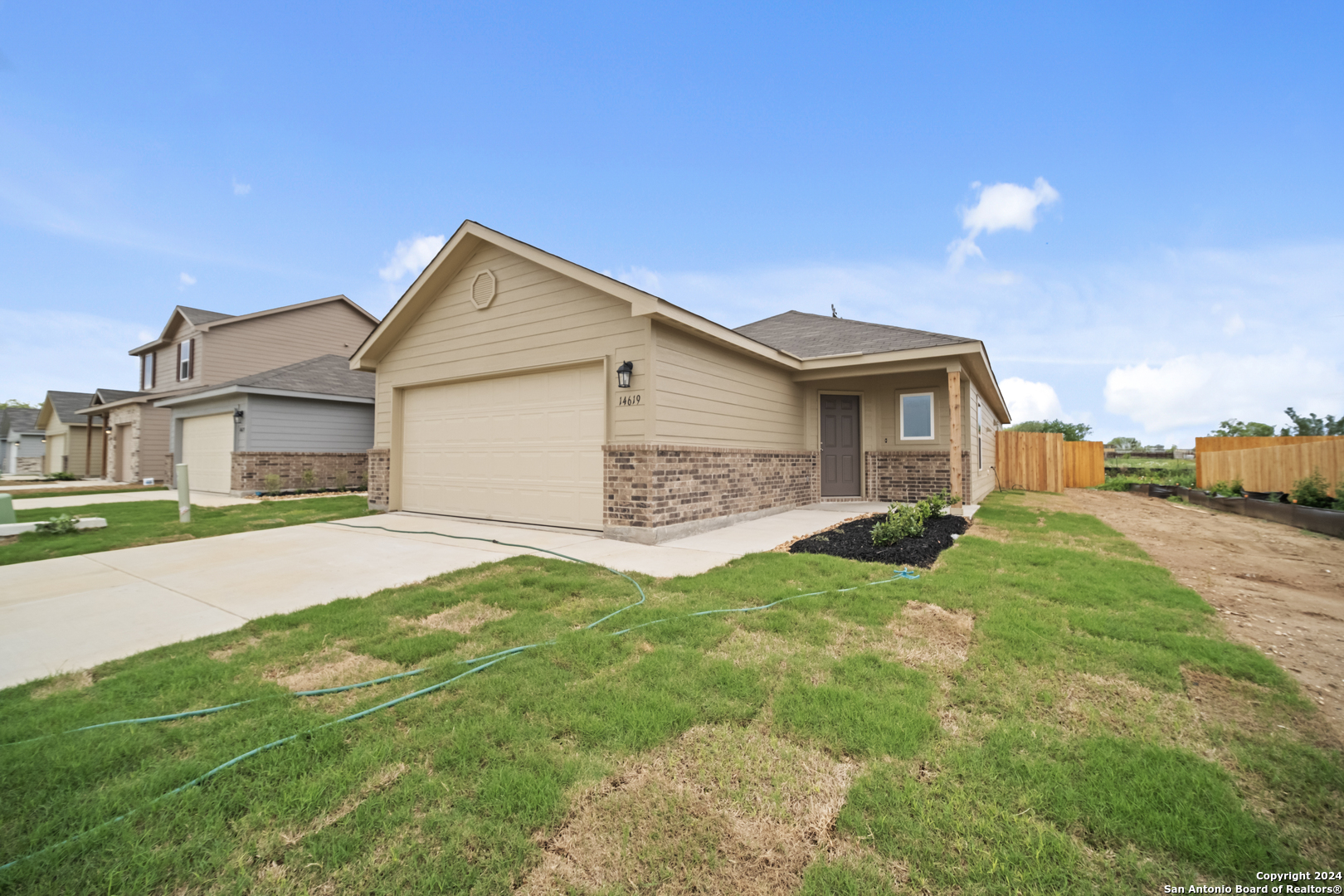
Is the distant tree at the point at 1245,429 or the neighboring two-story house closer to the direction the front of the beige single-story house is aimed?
the neighboring two-story house

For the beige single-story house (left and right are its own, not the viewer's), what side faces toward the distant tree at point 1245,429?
back

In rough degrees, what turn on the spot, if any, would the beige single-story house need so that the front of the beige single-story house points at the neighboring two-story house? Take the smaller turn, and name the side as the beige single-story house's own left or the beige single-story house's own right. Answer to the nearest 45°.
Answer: approximately 90° to the beige single-story house's own right

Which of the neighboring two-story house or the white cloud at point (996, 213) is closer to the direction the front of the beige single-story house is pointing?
the neighboring two-story house

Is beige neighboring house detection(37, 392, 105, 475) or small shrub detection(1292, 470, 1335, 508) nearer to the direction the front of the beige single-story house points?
the beige neighboring house

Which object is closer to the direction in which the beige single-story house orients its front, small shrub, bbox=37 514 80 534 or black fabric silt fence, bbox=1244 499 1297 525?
the small shrub

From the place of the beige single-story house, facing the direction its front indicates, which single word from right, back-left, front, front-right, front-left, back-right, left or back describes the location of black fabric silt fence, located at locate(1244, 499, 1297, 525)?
back-left

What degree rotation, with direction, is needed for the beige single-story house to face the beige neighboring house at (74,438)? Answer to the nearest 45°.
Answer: approximately 90° to its right

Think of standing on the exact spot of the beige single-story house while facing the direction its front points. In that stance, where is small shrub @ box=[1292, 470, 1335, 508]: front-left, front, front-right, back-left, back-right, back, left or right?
back-left

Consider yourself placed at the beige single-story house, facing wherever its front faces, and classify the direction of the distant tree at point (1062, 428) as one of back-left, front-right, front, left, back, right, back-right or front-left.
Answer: back

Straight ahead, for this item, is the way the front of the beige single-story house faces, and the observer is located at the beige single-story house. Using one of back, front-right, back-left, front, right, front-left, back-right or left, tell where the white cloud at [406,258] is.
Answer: right

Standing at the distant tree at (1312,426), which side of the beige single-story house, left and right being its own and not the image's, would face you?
back

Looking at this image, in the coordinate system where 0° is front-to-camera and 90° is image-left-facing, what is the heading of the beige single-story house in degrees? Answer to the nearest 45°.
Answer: approximately 45°

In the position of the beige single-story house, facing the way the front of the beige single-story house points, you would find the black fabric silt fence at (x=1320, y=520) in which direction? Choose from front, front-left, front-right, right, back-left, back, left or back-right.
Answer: back-left
